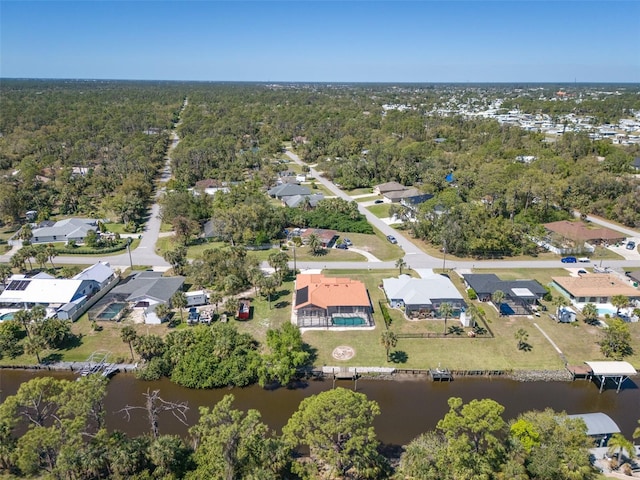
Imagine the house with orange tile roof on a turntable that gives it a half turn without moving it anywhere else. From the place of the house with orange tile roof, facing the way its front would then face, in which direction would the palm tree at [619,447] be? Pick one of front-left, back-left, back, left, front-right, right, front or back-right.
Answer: front-left

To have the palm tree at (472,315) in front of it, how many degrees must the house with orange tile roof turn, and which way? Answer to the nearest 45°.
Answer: approximately 90° to its right

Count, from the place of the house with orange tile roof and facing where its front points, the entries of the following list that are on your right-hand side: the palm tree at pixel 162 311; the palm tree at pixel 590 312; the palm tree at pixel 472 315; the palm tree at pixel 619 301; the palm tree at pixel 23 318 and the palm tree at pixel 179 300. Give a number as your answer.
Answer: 3

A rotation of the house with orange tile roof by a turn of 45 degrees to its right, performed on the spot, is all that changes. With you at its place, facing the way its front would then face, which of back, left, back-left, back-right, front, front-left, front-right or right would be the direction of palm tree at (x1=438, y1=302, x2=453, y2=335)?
front-right

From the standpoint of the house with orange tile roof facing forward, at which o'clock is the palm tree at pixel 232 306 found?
The palm tree is roughly at 9 o'clock from the house with orange tile roof.

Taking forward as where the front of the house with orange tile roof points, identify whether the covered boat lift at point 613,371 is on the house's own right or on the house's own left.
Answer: on the house's own right

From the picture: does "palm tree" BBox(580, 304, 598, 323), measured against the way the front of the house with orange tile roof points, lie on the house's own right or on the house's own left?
on the house's own right

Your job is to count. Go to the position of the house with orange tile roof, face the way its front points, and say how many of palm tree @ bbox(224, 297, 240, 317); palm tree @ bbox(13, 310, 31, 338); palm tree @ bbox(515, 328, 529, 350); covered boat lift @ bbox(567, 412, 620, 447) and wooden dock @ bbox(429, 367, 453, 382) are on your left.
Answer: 2

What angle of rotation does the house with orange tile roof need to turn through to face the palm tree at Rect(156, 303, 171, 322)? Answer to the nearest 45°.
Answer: approximately 90° to its left

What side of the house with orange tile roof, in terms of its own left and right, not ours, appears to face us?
back

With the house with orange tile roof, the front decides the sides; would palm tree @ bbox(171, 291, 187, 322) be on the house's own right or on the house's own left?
on the house's own left

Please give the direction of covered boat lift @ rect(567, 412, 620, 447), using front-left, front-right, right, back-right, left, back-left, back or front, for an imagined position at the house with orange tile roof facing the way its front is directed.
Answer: back-right

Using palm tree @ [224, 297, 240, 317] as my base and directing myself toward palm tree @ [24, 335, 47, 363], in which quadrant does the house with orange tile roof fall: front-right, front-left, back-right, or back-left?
back-left

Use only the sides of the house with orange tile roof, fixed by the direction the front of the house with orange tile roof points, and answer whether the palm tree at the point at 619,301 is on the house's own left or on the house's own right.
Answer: on the house's own right
